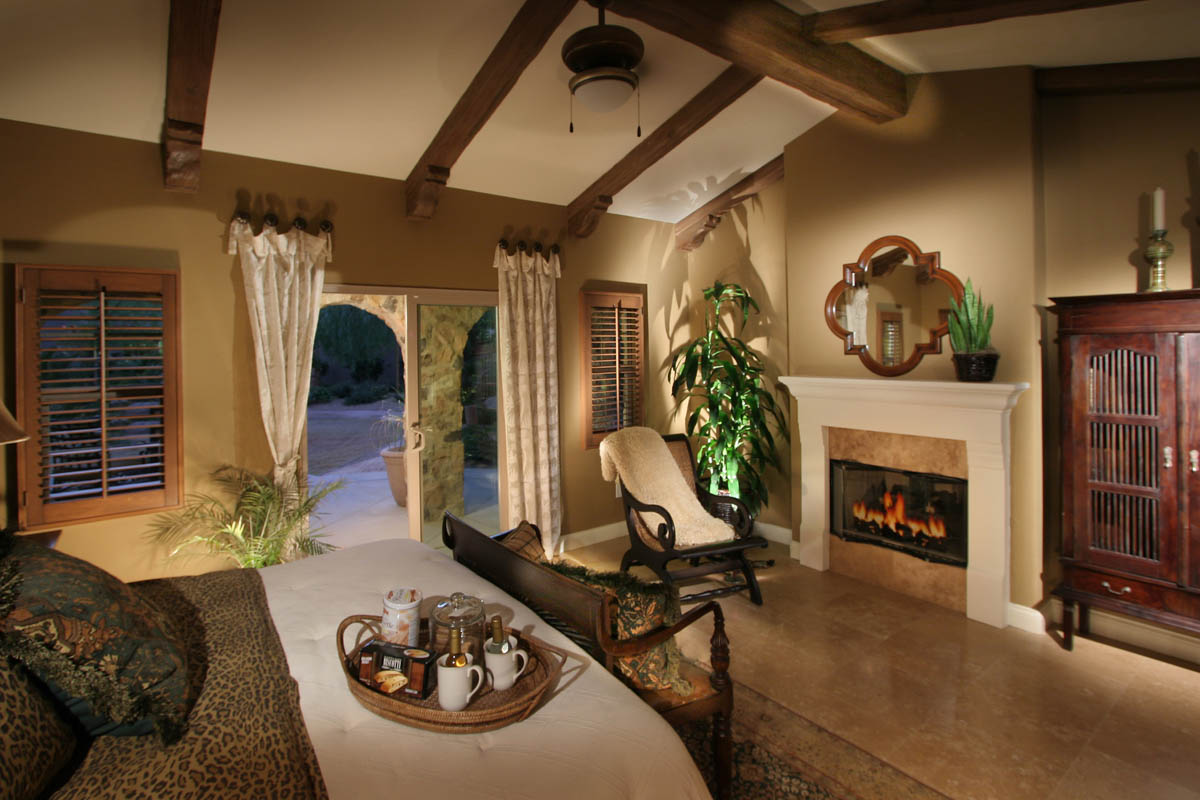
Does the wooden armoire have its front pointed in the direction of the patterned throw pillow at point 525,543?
yes

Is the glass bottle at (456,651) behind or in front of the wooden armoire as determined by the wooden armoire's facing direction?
in front

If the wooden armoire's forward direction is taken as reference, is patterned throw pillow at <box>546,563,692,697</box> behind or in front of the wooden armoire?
in front

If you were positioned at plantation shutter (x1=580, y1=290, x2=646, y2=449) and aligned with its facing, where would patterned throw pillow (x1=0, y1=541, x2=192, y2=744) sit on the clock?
The patterned throw pillow is roughly at 2 o'clock from the plantation shutter.

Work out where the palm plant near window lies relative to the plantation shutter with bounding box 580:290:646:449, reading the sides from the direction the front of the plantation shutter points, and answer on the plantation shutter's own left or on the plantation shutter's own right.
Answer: on the plantation shutter's own right

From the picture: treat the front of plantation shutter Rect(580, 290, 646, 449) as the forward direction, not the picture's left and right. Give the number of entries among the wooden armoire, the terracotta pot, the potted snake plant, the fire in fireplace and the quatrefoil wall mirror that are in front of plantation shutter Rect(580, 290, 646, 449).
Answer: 4

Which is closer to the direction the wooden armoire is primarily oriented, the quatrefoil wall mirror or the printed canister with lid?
the printed canister with lid

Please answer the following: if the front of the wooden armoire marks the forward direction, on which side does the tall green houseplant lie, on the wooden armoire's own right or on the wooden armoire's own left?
on the wooden armoire's own right

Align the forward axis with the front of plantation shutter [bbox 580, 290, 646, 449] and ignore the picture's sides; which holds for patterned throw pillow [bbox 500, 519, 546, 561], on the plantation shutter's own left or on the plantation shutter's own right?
on the plantation shutter's own right

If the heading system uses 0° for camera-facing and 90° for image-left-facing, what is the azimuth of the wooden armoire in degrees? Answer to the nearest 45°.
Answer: approximately 45°

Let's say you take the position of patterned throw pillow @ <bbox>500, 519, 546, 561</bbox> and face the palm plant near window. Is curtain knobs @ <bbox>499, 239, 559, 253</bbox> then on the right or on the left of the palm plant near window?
right

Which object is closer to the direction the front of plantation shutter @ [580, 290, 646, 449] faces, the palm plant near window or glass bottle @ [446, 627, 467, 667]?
the glass bottle
